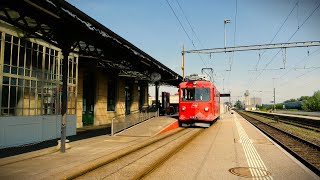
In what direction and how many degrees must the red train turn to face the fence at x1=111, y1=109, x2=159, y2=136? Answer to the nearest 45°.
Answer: approximately 45° to its right

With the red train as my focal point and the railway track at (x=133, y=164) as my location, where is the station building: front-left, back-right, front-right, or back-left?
front-left

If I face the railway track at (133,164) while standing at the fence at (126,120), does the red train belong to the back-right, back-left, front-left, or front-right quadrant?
back-left

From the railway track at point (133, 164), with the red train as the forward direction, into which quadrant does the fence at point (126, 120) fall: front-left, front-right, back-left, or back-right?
front-left

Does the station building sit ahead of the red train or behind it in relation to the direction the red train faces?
ahead

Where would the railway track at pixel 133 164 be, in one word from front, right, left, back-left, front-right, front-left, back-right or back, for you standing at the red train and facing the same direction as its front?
front

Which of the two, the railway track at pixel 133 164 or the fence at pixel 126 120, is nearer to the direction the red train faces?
the railway track

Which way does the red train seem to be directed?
toward the camera
